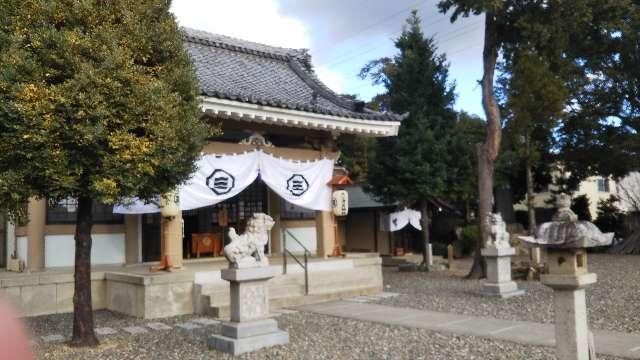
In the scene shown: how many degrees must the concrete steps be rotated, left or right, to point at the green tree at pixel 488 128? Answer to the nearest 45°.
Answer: approximately 90° to its left

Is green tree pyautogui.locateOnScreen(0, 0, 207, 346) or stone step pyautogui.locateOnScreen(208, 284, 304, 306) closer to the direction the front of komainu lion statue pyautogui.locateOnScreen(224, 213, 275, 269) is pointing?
the stone step

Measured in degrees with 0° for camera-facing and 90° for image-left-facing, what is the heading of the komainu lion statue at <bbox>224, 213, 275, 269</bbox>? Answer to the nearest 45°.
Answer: approximately 270°

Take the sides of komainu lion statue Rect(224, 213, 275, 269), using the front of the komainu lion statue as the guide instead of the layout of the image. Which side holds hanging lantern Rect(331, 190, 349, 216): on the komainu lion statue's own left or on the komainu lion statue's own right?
on the komainu lion statue's own left

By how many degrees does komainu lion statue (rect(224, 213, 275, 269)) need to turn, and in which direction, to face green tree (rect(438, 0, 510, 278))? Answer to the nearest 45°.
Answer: approximately 45° to its left

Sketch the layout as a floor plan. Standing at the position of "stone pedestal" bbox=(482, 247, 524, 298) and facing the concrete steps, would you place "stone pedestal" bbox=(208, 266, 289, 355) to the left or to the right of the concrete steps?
left

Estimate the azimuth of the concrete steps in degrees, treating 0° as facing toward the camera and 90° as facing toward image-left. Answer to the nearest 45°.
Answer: approximately 315°

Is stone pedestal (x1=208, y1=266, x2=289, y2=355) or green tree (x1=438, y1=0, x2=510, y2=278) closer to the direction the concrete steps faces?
the stone pedestal
